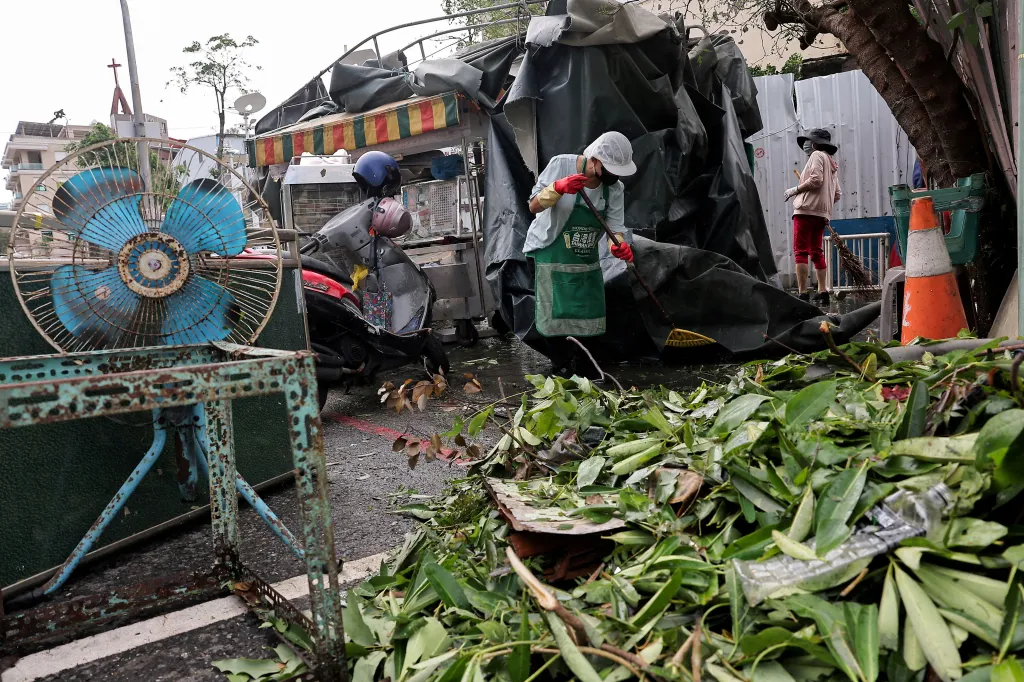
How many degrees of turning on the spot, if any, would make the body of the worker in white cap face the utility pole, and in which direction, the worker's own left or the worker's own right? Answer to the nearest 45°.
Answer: approximately 135° to the worker's own right

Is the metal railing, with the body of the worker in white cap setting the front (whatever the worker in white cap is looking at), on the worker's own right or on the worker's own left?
on the worker's own left

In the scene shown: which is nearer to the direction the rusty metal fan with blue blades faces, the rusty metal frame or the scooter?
the rusty metal frame

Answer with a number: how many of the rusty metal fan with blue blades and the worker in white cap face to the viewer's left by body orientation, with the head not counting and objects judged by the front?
0

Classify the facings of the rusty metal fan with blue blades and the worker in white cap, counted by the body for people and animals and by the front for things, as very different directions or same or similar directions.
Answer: same or similar directions

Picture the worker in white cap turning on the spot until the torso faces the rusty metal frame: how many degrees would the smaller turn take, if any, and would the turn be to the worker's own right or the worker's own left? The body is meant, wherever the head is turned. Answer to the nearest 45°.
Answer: approximately 45° to the worker's own right

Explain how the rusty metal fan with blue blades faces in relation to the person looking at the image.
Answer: facing the viewer

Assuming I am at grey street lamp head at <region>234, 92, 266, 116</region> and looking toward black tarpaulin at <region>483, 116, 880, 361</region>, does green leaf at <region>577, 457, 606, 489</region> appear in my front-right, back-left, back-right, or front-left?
front-right

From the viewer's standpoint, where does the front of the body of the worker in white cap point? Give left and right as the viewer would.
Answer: facing the viewer and to the right of the viewer

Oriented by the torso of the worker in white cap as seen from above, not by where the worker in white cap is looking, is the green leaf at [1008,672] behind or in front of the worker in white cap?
in front

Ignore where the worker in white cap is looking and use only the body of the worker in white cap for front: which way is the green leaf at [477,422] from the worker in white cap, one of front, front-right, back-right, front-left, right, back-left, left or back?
front-right
